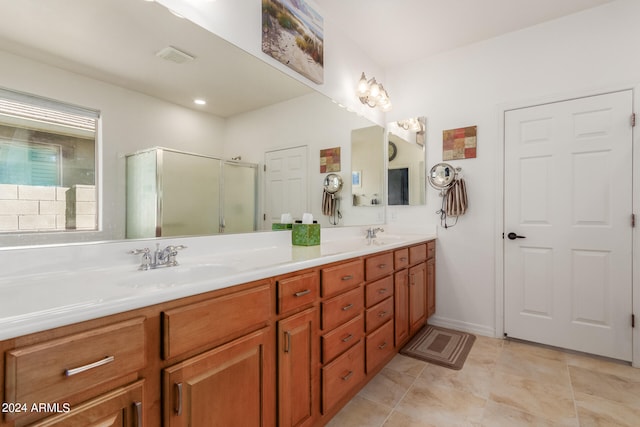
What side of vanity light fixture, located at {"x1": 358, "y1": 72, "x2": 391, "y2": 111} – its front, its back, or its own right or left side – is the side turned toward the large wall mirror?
right

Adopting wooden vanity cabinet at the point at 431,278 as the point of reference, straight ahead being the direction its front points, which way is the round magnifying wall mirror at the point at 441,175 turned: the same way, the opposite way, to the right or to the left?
to the right

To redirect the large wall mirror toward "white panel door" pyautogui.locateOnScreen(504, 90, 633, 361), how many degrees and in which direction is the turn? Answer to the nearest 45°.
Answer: approximately 45° to its left

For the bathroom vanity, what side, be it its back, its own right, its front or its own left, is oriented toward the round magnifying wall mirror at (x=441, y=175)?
left

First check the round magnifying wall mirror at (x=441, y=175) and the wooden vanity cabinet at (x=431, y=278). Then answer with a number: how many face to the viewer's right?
1

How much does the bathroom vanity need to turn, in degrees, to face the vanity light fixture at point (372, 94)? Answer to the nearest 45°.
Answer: approximately 90° to its left

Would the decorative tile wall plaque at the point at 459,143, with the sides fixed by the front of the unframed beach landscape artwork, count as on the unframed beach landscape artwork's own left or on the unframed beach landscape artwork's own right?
on the unframed beach landscape artwork's own left

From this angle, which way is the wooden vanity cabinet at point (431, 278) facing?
to the viewer's right

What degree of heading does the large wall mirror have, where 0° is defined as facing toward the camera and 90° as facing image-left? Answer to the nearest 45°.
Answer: approximately 315°
